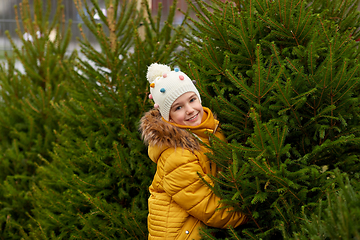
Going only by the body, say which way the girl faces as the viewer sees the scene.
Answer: to the viewer's right
